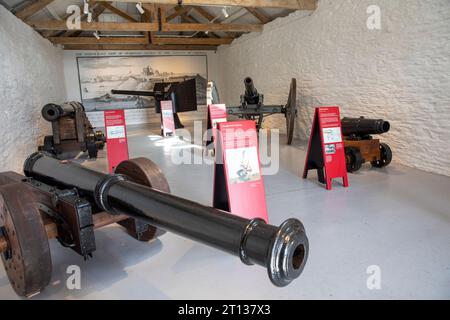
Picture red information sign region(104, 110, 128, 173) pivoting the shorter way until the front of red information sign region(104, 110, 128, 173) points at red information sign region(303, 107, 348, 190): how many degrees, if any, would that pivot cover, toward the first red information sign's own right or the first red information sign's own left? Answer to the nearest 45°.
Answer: approximately 45° to the first red information sign's own left

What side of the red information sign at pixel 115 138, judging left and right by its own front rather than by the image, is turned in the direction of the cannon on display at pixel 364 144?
left

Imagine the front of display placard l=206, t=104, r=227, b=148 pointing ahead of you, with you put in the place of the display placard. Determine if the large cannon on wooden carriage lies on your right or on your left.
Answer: on your right

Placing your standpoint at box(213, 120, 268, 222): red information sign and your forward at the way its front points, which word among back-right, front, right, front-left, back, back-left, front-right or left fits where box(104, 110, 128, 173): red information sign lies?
back

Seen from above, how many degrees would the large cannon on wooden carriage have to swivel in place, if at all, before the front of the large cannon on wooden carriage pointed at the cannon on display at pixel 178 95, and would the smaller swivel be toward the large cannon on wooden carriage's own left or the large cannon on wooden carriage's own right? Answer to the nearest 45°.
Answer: approximately 135° to the large cannon on wooden carriage's own left

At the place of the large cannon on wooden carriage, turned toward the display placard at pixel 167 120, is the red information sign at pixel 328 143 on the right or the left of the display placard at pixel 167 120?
right

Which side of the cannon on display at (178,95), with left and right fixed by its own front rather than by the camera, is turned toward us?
left
